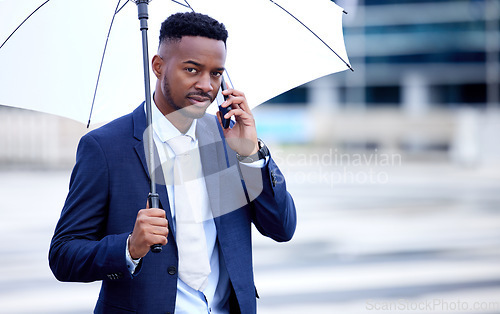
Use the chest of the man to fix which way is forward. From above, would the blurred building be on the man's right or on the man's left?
on the man's left

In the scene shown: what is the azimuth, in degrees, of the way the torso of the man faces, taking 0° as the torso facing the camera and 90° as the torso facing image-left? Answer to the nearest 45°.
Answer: approximately 315°
